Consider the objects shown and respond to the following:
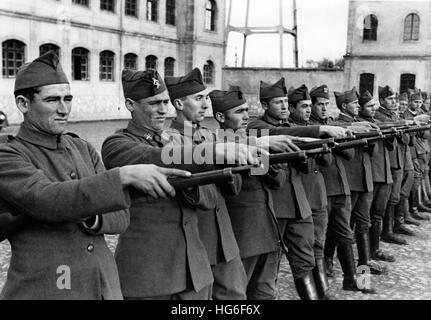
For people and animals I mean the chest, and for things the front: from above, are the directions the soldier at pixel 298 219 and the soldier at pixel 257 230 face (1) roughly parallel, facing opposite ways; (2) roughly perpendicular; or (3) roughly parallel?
roughly parallel

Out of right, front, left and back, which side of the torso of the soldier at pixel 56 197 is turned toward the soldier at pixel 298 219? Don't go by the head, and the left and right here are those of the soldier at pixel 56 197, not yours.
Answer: left

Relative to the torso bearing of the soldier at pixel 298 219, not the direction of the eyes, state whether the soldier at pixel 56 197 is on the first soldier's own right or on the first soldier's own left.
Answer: on the first soldier's own right

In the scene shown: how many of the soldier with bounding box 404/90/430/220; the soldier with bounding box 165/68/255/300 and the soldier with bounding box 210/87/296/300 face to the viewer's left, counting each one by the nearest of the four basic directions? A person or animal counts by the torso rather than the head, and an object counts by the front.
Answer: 0

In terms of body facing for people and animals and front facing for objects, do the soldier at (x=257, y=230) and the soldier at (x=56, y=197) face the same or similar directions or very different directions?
same or similar directions

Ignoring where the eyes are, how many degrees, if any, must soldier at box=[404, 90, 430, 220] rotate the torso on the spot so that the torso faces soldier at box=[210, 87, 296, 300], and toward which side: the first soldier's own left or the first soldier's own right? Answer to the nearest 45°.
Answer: approximately 45° to the first soldier's own right

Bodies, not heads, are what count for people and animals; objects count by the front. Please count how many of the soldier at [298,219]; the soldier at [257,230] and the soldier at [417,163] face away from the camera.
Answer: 0

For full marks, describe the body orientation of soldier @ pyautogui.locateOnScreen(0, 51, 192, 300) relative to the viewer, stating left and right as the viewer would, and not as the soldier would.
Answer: facing the viewer and to the right of the viewer

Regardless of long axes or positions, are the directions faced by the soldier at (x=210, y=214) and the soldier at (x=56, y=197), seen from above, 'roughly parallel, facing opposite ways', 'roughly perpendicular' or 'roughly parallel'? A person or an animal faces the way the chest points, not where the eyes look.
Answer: roughly parallel

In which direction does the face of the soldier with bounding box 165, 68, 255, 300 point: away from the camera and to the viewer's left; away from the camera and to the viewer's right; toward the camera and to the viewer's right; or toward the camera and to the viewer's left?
toward the camera and to the viewer's right

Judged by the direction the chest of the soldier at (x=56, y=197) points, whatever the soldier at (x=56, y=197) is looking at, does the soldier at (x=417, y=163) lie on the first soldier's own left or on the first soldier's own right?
on the first soldier's own left

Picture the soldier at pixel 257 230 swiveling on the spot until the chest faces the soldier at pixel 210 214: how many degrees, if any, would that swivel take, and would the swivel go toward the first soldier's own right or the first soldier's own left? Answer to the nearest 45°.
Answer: approximately 90° to the first soldier's own right

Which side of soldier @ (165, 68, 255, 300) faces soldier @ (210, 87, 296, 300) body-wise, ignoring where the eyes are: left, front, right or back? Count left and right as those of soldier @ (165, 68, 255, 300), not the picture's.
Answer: left
